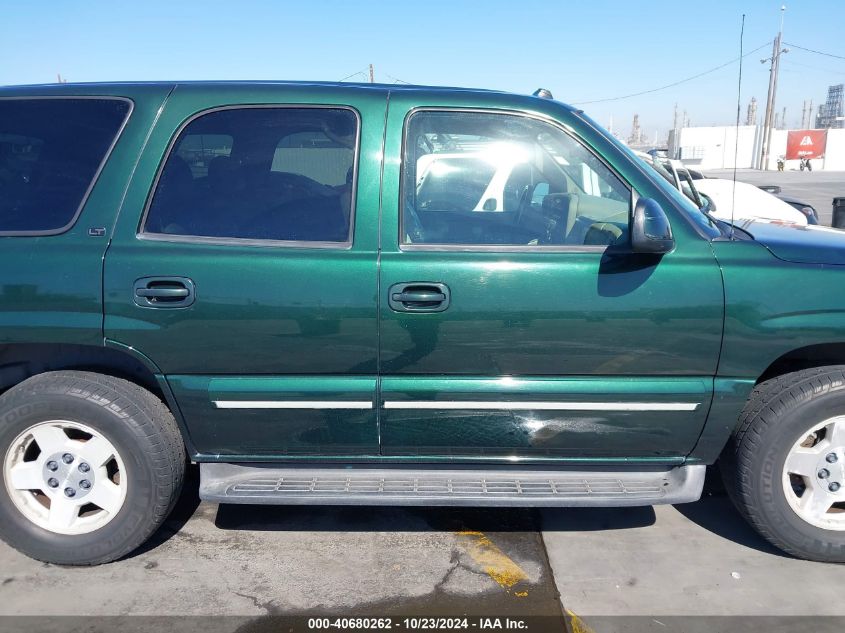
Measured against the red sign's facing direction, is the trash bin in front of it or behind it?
in front

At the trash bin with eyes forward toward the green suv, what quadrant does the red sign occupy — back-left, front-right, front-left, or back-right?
back-right

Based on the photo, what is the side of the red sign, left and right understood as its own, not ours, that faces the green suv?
front

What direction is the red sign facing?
toward the camera

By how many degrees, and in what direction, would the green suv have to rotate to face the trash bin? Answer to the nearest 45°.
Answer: approximately 45° to its left

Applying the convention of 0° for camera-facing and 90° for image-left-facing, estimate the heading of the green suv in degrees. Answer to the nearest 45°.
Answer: approximately 270°

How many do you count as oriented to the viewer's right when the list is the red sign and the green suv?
1

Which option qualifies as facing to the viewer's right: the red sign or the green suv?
the green suv

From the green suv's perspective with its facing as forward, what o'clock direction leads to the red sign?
The red sign is roughly at 10 o'clock from the green suv.
